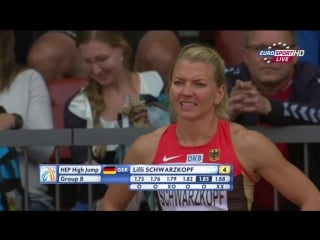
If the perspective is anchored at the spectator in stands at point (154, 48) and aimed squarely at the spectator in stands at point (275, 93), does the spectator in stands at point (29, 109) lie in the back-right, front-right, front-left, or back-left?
back-right

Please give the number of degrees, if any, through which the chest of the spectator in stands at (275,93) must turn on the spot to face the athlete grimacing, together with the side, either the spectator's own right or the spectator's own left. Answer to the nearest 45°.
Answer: approximately 45° to the spectator's own right

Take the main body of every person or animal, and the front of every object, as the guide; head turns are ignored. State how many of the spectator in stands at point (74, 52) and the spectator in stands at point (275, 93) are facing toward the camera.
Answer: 2

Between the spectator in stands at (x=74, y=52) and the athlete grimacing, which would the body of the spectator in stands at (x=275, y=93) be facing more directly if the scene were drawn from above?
the athlete grimacing

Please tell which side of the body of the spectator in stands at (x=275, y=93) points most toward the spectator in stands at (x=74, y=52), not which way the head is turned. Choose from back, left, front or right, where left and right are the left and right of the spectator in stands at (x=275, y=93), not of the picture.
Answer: right

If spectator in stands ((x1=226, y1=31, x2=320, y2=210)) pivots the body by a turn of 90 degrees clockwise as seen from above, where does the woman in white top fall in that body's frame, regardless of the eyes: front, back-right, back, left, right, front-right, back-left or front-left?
front

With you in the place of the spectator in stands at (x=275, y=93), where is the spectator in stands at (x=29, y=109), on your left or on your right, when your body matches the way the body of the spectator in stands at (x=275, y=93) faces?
on your right
